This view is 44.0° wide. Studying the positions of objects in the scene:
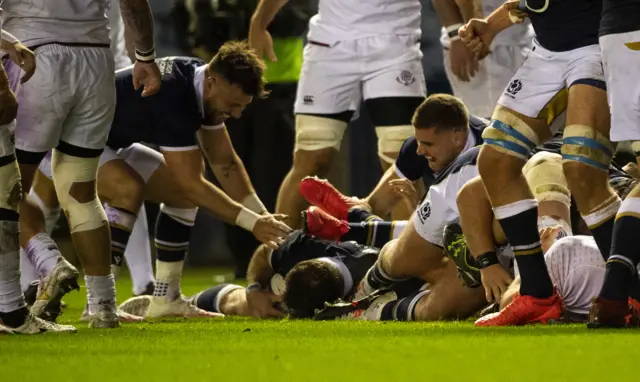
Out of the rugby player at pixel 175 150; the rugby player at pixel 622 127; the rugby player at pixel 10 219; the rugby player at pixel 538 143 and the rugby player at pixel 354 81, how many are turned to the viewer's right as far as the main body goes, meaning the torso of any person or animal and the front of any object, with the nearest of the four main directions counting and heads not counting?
2

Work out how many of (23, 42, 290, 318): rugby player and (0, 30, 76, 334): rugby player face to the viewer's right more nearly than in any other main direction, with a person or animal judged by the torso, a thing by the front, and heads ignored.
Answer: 2

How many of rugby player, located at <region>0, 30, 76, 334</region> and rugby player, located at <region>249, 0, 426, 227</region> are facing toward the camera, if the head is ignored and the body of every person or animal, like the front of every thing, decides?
1

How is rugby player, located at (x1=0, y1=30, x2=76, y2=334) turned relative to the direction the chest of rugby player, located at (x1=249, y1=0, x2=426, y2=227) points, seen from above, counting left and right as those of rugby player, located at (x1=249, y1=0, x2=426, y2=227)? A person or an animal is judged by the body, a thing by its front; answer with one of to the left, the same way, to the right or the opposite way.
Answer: to the left

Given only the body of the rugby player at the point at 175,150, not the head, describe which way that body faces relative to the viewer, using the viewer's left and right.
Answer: facing to the right of the viewer

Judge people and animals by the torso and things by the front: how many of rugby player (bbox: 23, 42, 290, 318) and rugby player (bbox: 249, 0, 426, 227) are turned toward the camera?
1

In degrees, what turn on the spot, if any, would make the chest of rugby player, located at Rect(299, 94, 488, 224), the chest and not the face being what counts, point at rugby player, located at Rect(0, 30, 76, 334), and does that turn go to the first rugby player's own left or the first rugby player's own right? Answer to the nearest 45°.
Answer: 0° — they already face them

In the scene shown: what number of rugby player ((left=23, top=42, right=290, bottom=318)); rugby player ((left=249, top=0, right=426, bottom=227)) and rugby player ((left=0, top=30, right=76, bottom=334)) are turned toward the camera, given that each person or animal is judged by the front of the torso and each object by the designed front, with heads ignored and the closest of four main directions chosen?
1

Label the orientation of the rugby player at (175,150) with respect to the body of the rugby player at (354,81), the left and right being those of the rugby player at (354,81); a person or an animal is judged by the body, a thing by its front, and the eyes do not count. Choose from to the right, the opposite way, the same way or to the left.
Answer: to the left

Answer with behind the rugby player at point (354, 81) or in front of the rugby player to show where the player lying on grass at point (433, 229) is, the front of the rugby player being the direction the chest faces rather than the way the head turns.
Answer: in front
